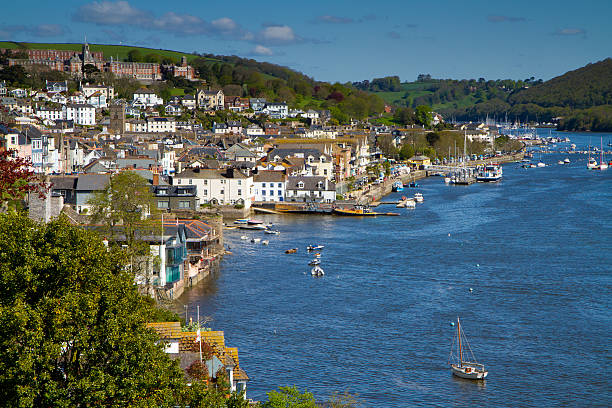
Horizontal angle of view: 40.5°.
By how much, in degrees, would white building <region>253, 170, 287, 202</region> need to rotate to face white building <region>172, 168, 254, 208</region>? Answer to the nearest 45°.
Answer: approximately 45° to its right

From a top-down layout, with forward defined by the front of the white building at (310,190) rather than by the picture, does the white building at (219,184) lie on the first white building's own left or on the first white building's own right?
on the first white building's own right

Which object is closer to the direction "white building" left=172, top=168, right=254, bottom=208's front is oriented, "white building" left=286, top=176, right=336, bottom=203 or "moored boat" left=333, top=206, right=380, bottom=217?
the moored boat

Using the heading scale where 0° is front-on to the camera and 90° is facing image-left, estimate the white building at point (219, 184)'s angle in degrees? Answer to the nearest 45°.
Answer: approximately 0°

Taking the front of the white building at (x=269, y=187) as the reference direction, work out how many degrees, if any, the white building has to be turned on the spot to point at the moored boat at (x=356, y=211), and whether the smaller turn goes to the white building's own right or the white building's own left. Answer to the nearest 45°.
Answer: approximately 45° to the white building's own left

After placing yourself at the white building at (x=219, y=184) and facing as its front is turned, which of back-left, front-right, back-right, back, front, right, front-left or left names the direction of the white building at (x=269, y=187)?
back-left

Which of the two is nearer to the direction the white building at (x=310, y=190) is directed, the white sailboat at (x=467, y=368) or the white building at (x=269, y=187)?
the white sailboat

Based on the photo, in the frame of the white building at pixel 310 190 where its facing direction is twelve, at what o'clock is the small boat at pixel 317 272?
The small boat is roughly at 12 o'clock from the white building.

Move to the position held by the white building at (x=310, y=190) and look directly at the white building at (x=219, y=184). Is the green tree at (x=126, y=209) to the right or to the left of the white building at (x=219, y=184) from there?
left

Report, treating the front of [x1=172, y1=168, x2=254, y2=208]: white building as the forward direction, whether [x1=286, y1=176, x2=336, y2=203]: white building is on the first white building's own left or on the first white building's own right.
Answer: on the first white building's own left
